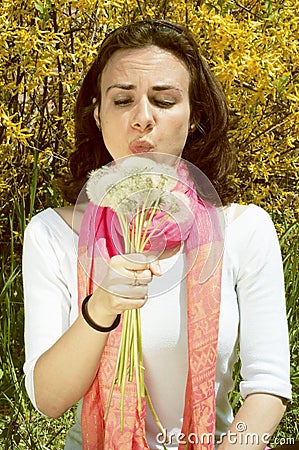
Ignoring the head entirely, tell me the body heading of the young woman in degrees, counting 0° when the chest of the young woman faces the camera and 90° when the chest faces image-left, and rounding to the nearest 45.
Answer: approximately 0°
